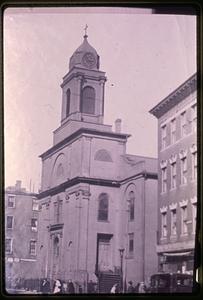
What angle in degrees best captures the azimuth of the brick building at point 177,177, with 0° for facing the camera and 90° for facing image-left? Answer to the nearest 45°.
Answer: approximately 45°
